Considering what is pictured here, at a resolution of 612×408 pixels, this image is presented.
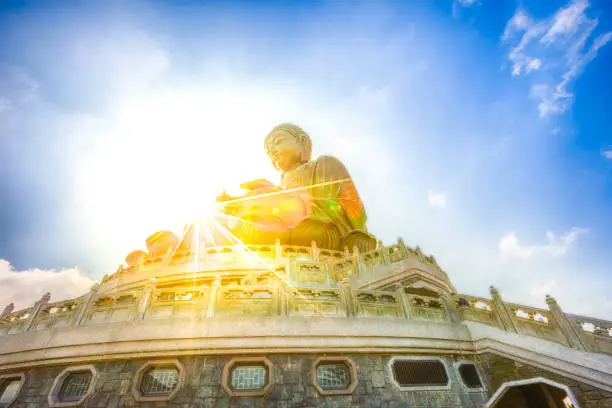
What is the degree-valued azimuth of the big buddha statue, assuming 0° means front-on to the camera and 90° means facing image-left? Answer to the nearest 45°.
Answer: approximately 45°
